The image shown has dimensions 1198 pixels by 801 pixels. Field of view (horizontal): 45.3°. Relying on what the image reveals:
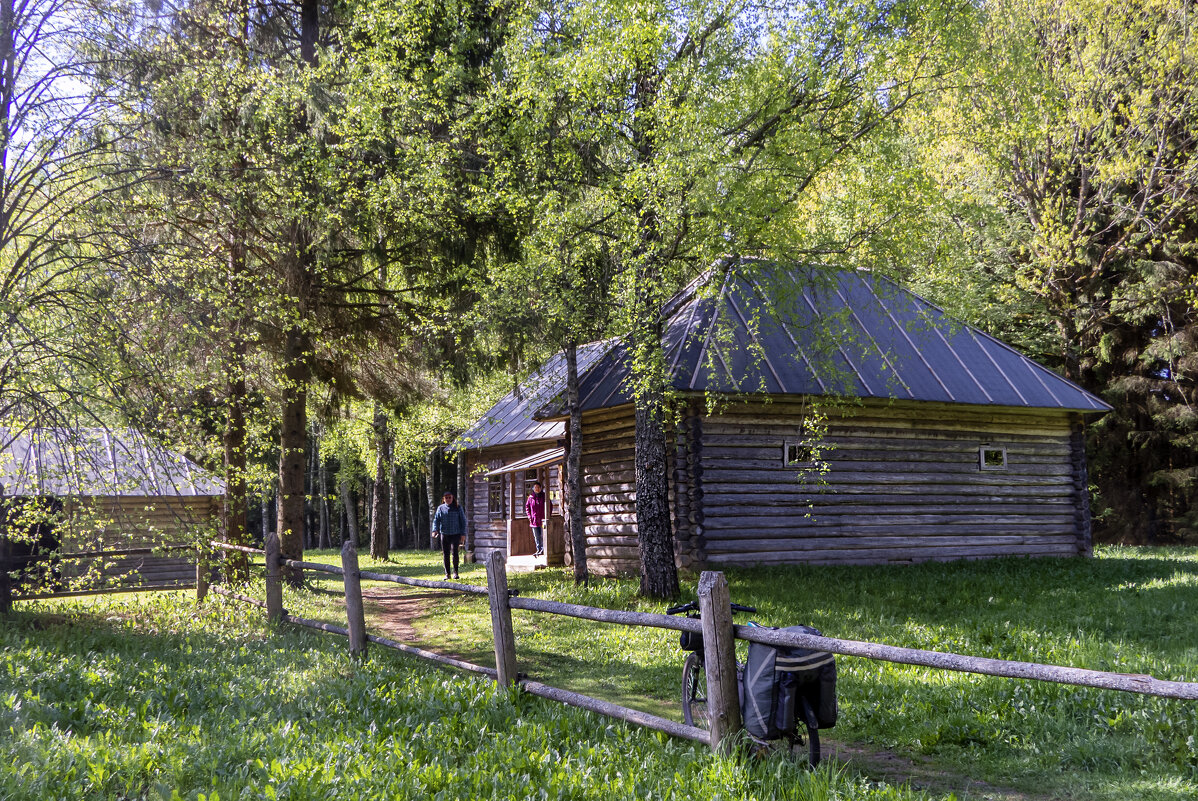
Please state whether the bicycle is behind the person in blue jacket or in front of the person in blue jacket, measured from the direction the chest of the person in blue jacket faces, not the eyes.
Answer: in front

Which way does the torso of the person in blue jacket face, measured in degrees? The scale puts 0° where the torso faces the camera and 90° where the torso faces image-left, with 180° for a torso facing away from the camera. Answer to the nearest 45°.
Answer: approximately 0°

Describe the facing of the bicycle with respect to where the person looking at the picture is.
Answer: facing away from the viewer and to the left of the viewer

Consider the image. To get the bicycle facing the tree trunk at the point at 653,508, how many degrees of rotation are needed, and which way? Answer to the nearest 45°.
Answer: approximately 45° to its right

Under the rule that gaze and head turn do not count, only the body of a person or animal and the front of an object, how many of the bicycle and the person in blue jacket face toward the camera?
1

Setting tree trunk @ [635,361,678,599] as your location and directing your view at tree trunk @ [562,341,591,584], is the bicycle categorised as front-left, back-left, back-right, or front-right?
back-left
